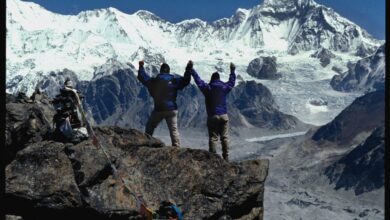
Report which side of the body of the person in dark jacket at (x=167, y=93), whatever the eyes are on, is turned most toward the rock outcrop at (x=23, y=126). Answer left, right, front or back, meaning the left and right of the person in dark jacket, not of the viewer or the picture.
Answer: left

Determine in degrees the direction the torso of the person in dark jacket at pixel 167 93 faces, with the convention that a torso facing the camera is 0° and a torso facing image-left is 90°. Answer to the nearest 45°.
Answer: approximately 180°

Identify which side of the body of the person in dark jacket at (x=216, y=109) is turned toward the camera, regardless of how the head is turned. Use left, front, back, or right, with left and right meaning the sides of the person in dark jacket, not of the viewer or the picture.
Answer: back

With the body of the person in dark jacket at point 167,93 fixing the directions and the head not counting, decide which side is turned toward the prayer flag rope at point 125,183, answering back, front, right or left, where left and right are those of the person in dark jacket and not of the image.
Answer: back

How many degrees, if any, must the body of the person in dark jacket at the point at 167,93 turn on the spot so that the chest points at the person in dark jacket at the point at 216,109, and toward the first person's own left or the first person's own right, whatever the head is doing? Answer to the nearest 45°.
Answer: approximately 90° to the first person's own right

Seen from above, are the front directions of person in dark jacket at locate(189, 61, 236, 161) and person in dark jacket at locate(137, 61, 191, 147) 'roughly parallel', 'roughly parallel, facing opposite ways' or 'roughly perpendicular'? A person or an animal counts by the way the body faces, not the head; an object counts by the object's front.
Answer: roughly parallel

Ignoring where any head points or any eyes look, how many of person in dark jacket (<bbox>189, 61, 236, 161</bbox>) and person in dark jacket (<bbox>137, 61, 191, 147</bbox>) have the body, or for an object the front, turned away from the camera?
2

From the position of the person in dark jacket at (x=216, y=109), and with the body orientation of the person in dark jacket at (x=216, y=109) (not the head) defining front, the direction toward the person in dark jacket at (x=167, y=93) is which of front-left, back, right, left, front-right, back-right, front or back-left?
left
